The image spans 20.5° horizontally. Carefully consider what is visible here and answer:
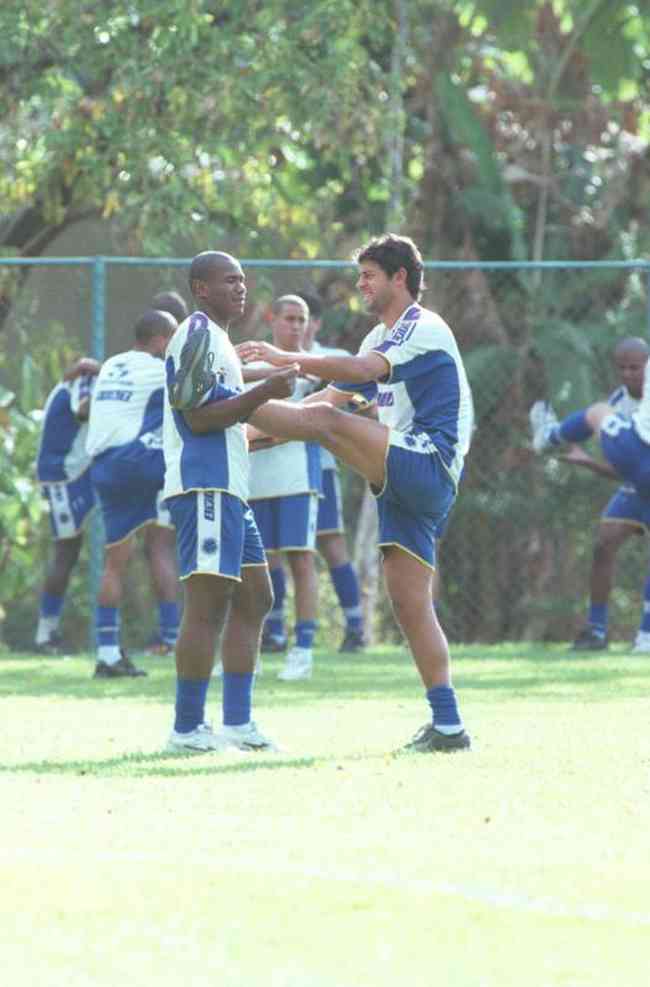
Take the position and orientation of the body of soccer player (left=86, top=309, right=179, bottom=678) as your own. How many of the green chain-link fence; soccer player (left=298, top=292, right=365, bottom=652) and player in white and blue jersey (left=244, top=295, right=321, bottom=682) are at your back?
0

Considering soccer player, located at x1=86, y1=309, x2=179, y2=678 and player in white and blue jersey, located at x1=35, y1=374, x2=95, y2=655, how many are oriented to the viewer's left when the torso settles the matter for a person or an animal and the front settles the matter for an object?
0

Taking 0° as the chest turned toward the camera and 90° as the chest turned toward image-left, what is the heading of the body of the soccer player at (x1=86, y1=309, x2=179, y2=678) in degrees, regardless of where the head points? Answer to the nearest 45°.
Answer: approximately 225°

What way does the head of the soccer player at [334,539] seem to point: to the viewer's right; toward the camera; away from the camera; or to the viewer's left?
toward the camera

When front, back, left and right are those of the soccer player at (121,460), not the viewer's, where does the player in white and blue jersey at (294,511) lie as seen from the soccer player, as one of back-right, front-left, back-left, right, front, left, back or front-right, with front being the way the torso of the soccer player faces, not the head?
front-right

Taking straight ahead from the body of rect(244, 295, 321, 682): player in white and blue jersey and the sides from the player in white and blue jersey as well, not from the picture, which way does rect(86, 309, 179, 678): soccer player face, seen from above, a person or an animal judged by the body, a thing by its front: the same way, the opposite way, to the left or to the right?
the opposite way

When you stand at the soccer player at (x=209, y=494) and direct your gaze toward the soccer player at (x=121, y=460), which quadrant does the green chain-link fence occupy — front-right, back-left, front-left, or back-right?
front-right

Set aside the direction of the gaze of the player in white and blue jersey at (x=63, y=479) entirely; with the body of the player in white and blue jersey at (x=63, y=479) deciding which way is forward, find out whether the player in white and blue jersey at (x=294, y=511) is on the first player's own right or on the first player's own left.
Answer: on the first player's own right

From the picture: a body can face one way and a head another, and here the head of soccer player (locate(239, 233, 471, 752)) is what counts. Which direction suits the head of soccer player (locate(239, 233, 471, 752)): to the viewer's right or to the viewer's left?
to the viewer's left

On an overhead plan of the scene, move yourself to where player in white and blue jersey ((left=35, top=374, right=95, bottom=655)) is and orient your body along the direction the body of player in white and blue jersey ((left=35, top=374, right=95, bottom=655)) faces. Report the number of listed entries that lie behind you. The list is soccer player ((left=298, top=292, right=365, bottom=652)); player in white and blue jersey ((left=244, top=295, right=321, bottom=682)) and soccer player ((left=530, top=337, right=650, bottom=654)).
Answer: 0

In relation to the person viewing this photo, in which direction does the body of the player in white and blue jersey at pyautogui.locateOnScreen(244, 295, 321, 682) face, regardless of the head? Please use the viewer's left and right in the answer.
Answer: facing the viewer and to the left of the viewer

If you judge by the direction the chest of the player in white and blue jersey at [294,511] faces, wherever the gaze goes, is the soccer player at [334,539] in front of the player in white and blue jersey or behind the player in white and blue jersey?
behind

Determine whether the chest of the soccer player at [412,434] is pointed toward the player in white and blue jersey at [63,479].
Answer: no

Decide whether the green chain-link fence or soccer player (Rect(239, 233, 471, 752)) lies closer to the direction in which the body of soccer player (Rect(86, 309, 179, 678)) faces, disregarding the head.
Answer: the green chain-link fence

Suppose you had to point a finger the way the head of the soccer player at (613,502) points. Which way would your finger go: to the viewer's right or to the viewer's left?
to the viewer's left

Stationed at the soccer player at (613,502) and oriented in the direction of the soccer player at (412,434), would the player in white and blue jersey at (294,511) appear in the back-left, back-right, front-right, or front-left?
front-right

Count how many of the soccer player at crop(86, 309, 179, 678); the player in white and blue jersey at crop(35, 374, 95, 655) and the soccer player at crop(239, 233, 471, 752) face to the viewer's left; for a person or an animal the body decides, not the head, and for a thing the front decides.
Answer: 1

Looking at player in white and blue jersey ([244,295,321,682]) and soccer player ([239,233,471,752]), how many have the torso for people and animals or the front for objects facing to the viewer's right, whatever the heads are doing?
0

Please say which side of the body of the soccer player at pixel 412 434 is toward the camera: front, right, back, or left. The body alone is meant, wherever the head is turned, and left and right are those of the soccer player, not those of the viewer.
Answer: left

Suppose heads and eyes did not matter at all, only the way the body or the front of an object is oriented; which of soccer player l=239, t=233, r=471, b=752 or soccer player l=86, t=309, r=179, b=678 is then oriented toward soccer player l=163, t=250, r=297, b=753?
soccer player l=239, t=233, r=471, b=752

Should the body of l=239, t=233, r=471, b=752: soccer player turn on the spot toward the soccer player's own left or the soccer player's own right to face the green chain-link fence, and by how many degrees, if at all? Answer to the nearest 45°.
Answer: approximately 90° to the soccer player's own right
